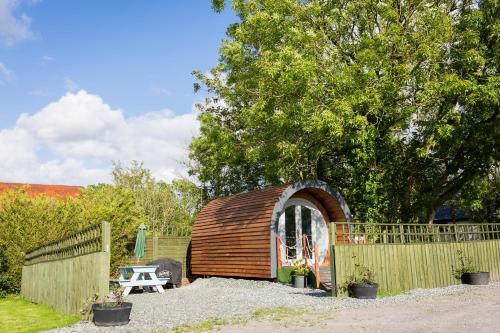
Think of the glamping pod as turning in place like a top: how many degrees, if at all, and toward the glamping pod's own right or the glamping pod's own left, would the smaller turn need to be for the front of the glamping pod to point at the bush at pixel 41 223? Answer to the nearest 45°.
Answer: approximately 135° to the glamping pod's own right

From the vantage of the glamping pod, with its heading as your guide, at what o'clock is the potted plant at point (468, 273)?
The potted plant is roughly at 11 o'clock from the glamping pod.

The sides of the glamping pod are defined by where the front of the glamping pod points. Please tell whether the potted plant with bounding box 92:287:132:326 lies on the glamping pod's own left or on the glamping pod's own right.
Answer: on the glamping pod's own right

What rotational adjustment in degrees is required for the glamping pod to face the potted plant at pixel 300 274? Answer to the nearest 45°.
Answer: approximately 45° to its right

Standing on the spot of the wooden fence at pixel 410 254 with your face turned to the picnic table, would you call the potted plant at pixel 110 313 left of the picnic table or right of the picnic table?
left

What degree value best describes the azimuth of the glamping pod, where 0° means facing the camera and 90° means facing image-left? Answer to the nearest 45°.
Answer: approximately 315°

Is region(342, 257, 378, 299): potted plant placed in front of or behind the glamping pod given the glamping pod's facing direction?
in front

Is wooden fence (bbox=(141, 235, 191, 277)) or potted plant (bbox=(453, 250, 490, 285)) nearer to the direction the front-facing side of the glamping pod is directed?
the potted plant

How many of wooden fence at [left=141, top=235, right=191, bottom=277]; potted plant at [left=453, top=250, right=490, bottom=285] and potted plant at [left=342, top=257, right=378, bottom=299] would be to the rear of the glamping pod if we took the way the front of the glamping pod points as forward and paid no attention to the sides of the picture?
1

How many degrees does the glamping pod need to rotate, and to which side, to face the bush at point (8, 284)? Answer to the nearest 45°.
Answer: approximately 135° to its right
